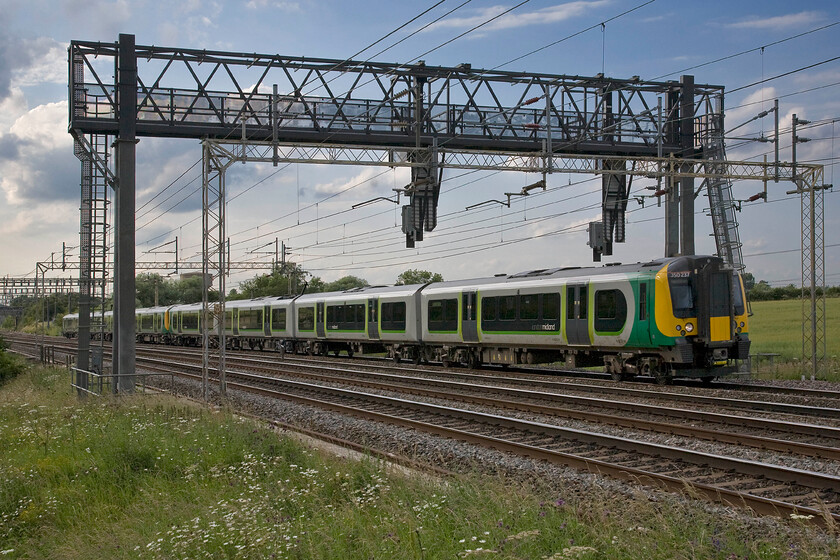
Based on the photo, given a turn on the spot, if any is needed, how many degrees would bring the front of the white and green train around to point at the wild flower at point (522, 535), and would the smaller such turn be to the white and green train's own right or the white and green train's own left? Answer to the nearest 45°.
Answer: approximately 45° to the white and green train's own right

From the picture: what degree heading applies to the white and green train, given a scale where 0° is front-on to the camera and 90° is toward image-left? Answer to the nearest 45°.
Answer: approximately 315°

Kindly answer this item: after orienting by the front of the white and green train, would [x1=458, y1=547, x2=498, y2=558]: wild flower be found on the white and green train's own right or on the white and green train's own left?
on the white and green train's own right

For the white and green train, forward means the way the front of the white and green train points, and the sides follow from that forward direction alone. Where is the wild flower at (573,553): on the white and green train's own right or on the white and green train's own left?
on the white and green train's own right

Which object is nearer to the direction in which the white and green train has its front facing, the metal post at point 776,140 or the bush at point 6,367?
the metal post

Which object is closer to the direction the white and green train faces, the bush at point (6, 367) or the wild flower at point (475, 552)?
the wild flower

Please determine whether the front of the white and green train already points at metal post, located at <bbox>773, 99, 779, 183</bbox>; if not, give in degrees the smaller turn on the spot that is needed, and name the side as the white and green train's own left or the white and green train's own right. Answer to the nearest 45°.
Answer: approximately 45° to the white and green train's own left
